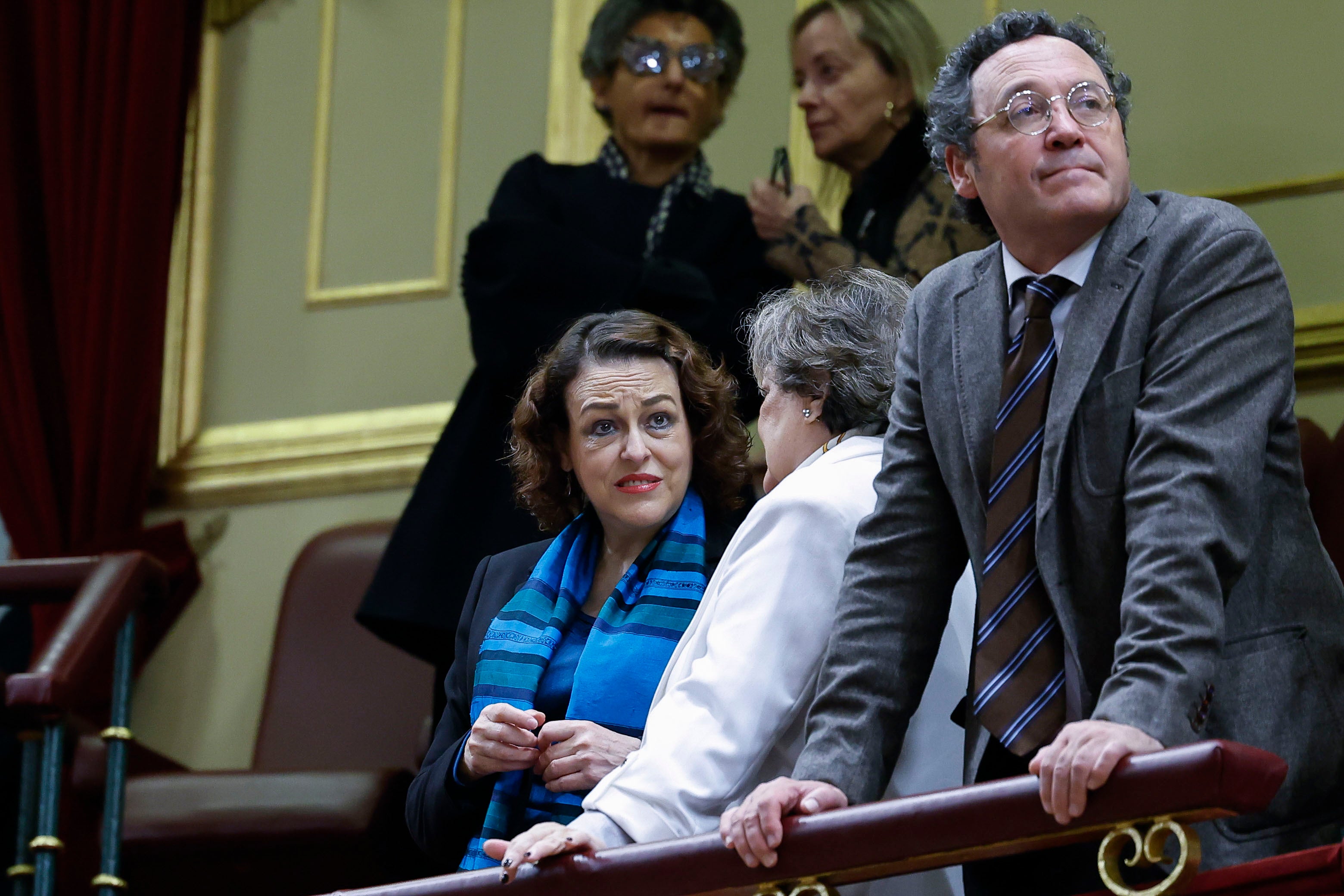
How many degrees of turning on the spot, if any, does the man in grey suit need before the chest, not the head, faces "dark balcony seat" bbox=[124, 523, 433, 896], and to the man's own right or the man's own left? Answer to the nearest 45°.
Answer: approximately 90° to the man's own right

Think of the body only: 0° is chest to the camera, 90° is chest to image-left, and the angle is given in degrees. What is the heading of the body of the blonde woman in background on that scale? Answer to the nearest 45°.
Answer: approximately 45°

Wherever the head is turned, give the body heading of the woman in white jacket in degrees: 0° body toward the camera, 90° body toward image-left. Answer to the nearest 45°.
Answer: approximately 90°
